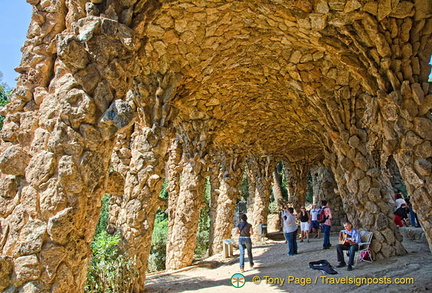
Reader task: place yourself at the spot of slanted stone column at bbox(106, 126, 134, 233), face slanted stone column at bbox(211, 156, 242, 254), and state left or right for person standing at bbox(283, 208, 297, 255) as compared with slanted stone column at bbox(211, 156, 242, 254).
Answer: right

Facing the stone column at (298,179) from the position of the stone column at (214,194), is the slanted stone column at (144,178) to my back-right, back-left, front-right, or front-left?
back-right

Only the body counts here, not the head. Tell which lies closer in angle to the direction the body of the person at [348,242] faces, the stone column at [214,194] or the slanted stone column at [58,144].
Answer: the slanted stone column

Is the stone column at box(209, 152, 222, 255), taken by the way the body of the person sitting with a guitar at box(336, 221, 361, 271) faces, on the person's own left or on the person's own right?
on the person's own right

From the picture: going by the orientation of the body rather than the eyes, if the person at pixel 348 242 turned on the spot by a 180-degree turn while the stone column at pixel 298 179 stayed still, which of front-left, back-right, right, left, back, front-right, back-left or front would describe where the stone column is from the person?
front-left

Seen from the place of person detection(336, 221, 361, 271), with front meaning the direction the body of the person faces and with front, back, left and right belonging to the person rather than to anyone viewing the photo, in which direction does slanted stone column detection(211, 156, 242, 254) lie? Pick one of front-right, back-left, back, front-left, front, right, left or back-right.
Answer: right

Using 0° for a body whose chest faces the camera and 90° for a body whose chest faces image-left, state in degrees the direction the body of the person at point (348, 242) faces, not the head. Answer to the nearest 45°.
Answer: approximately 45°

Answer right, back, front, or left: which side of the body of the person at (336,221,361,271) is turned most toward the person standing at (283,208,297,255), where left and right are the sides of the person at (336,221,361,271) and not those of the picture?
right
